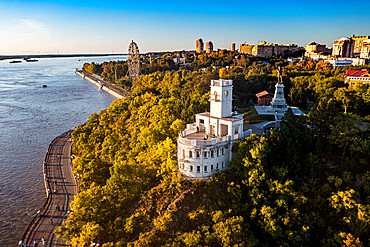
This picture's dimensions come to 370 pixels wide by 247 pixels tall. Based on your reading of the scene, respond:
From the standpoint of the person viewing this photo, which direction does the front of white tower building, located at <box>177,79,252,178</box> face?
facing the viewer and to the left of the viewer
